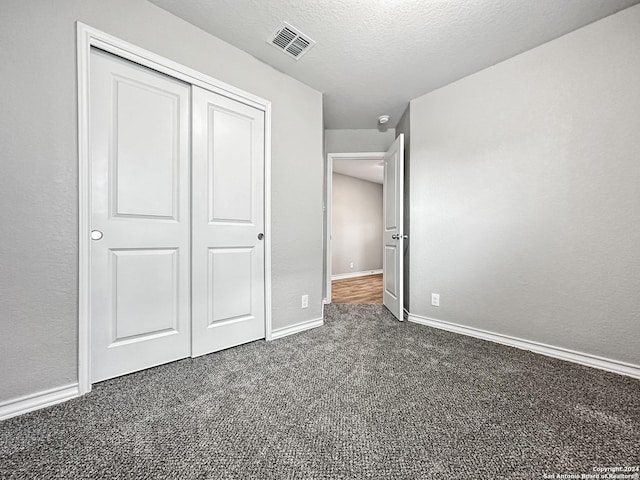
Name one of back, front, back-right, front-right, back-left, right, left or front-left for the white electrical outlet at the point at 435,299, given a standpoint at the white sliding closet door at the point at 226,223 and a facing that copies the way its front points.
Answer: front-left

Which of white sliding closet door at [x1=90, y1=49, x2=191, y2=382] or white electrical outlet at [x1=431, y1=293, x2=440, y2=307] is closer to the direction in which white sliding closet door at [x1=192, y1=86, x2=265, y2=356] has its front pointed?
the white electrical outlet

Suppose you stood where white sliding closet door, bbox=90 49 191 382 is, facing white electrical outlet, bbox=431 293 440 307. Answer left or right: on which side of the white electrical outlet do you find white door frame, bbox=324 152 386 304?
left

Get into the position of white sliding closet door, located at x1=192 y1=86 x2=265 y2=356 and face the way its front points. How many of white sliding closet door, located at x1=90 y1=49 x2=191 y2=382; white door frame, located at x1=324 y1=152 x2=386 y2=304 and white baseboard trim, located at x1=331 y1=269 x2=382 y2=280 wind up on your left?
2

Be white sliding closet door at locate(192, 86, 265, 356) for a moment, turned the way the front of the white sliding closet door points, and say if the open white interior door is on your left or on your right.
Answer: on your left

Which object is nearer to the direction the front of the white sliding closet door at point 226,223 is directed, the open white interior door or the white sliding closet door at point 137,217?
the open white interior door

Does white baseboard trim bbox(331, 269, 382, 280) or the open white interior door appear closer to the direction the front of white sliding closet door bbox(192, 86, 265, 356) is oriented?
the open white interior door

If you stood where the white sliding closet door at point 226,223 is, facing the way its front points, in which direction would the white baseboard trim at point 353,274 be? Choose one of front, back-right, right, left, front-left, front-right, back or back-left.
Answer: left

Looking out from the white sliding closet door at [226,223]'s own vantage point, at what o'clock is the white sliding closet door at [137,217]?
the white sliding closet door at [137,217] is roughly at 4 o'clock from the white sliding closet door at [226,223].

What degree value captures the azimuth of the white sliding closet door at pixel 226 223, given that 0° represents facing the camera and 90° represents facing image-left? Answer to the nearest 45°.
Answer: approximately 315°

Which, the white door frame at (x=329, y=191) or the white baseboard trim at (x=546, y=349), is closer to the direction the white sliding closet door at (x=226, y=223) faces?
the white baseboard trim

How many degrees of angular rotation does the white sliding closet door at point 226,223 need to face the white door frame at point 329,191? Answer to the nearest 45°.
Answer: approximately 90° to its left
